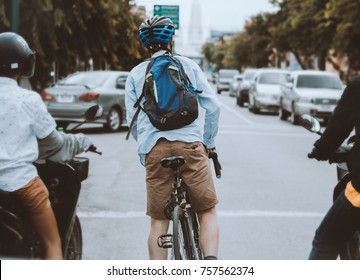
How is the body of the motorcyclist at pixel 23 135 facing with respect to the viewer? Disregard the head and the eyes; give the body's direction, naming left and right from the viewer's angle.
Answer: facing away from the viewer and to the right of the viewer

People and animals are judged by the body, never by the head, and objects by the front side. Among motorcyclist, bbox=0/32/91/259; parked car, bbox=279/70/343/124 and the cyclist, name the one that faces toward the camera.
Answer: the parked car

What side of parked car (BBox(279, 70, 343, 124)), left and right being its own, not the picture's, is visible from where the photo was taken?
front

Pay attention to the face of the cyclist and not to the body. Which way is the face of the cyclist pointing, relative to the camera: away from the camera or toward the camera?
away from the camera

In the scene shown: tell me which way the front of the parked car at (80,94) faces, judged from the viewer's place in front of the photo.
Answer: facing away from the viewer and to the right of the viewer

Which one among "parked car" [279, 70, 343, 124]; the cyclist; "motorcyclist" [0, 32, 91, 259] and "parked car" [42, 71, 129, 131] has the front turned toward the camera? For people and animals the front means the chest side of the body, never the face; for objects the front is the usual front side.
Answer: "parked car" [279, 70, 343, 124]

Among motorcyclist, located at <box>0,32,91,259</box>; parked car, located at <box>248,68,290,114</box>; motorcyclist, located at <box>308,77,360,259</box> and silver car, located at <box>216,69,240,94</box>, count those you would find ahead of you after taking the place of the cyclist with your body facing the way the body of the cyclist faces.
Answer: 2

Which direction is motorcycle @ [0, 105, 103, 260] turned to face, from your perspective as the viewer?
facing away from the viewer and to the right of the viewer

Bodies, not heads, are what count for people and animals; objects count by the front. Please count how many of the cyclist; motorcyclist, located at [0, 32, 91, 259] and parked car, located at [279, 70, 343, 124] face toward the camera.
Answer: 1

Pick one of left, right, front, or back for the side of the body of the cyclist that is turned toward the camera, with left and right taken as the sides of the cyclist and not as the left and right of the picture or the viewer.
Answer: back

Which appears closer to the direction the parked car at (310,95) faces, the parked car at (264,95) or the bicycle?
the bicycle

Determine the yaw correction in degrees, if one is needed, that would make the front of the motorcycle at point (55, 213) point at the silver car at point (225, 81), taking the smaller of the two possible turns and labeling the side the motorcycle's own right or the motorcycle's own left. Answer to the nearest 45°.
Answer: approximately 45° to the motorcycle's own left

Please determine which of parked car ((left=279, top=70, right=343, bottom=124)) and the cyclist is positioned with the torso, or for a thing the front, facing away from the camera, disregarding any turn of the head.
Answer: the cyclist

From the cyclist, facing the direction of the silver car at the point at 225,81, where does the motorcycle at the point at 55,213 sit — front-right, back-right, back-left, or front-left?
back-left

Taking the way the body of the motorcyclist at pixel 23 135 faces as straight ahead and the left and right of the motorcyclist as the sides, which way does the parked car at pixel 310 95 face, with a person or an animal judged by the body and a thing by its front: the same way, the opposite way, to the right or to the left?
the opposite way

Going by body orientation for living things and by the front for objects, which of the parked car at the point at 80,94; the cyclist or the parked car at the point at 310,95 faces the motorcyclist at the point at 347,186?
the parked car at the point at 310,95

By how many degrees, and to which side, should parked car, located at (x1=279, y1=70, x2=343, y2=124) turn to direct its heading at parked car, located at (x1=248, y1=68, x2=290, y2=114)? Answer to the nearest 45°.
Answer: approximately 135° to its right
